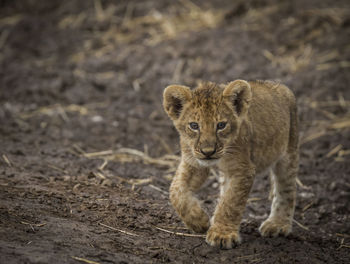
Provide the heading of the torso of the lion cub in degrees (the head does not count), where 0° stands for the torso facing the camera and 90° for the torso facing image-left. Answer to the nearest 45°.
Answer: approximately 45°
